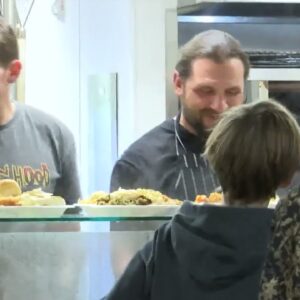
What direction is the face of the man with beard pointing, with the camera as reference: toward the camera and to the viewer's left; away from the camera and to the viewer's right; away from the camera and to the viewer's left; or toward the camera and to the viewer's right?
toward the camera and to the viewer's right

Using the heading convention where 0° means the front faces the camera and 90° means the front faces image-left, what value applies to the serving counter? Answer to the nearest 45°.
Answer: approximately 0°

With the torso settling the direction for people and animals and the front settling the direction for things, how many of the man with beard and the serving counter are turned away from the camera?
0

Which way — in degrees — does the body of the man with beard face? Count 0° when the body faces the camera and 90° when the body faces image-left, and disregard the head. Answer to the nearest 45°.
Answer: approximately 315°
